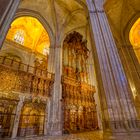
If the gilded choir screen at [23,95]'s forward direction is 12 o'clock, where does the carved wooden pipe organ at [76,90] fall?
the carved wooden pipe organ at [76,90] is roughly at 10 o'clock from the gilded choir screen at [23,95].

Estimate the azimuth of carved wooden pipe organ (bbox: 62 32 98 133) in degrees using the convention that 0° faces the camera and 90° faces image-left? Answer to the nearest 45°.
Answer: approximately 315°

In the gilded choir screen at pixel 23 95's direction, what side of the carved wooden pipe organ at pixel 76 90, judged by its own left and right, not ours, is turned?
right

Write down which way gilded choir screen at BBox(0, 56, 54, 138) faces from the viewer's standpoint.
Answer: facing the viewer and to the right of the viewer

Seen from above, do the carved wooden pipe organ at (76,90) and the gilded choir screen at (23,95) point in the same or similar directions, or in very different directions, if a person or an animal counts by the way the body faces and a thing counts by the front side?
same or similar directions

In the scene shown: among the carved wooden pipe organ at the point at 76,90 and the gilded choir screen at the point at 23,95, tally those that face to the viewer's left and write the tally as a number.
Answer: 0
